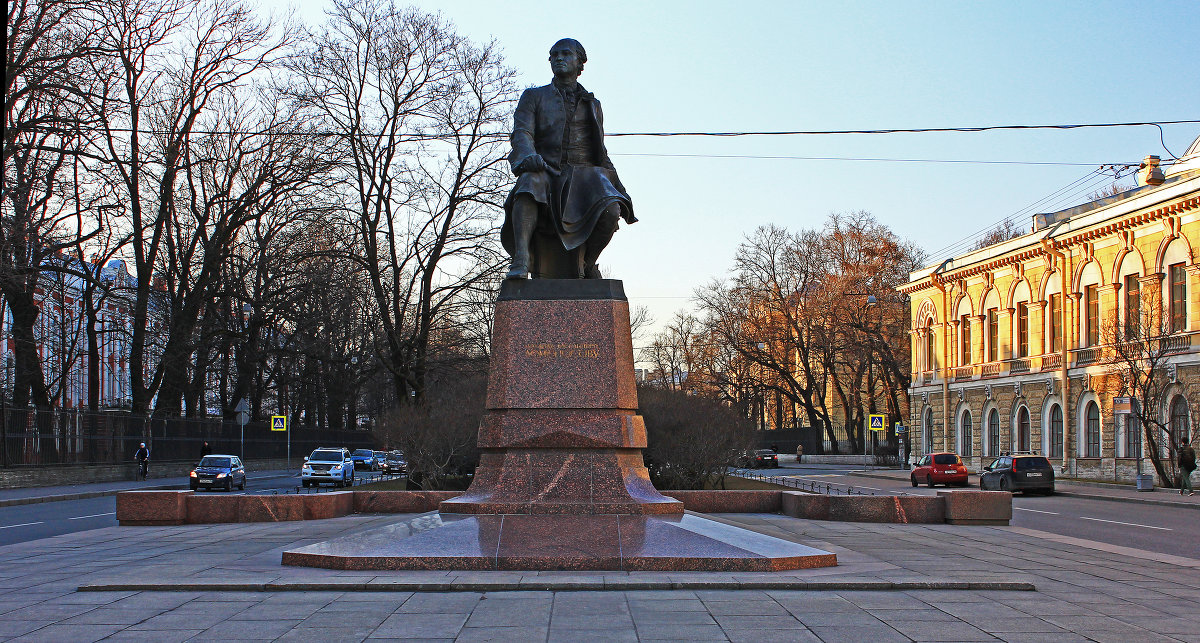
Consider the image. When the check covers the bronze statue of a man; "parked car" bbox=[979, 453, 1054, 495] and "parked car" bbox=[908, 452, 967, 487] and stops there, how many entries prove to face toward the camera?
1

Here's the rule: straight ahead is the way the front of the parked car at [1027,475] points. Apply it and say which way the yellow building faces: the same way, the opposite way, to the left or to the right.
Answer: to the left

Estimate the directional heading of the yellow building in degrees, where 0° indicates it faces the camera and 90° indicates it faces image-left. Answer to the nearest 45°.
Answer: approximately 45°

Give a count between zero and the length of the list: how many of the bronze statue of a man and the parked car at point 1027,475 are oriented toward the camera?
1

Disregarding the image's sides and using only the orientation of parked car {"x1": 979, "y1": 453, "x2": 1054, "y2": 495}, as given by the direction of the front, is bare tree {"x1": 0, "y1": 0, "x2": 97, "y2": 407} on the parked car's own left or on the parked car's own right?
on the parked car's own left

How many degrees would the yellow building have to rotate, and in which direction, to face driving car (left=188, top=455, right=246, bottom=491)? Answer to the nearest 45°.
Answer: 0° — it already faces it

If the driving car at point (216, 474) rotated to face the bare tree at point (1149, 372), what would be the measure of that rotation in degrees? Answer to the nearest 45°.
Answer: approximately 135° to its left

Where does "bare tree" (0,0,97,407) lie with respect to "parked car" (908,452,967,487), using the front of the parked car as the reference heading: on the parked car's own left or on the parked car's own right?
on the parked car's own left

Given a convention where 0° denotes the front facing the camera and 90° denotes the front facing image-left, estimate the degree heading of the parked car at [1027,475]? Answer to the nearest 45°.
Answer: approximately 135°

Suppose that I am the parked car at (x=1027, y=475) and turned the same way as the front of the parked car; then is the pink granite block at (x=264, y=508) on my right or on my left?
on my left

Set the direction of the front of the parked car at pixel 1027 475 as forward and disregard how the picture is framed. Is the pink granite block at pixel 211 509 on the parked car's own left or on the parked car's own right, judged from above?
on the parked car's own left

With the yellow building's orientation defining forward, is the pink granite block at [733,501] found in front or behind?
in front

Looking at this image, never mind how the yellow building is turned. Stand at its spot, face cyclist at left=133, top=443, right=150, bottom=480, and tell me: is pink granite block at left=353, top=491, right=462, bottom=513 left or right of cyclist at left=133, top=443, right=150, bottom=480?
left

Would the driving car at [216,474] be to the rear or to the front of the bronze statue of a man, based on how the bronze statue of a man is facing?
to the rear

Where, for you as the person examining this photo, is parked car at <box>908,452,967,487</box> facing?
facing away from the viewer and to the left of the viewer
